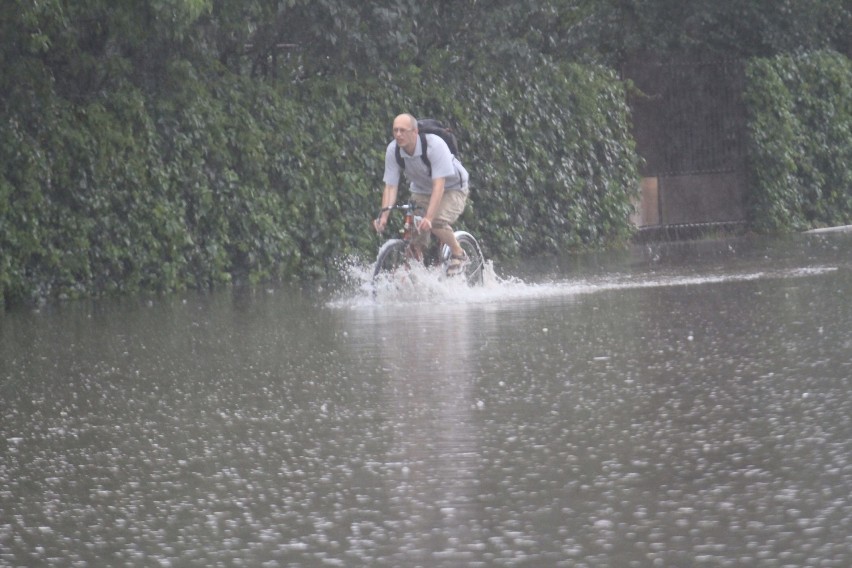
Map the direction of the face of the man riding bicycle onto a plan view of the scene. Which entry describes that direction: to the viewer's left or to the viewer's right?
to the viewer's left

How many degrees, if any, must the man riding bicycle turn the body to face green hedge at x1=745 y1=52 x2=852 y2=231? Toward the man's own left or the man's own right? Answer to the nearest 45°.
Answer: approximately 180°

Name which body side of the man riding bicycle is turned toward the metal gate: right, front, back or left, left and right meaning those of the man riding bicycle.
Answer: back

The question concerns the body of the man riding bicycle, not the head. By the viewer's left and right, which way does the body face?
facing the viewer and to the left of the viewer
